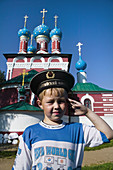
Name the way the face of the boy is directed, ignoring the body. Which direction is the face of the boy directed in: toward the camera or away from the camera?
toward the camera

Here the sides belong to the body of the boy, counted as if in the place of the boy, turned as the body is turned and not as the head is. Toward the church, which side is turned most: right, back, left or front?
back

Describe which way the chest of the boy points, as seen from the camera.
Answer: toward the camera
